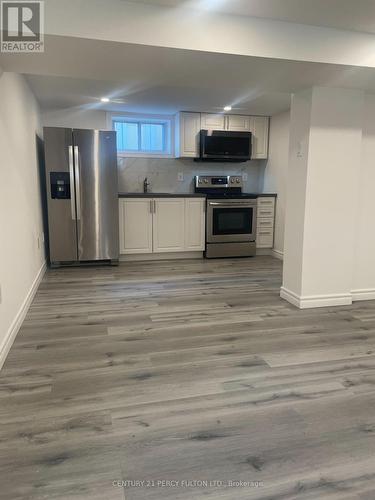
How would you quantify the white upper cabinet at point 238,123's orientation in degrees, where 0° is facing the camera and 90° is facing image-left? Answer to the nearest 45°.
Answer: approximately 0°

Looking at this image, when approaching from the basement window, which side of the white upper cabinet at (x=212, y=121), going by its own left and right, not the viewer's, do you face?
right

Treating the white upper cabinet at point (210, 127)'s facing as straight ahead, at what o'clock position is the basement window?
The basement window is roughly at 3 o'clock from the white upper cabinet.

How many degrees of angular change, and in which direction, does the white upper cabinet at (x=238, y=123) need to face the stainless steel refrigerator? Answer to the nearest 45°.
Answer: approximately 45° to its right

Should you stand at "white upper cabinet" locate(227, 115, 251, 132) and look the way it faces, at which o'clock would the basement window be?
The basement window is roughly at 3 o'clock from the white upper cabinet.

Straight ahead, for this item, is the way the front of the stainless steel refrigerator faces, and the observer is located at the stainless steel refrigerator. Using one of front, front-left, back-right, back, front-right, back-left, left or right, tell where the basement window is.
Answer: back-left

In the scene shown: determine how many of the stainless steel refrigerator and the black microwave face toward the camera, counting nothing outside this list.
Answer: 2
